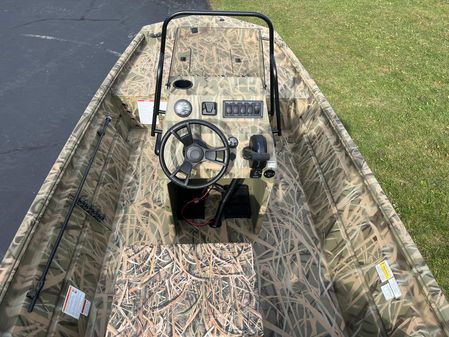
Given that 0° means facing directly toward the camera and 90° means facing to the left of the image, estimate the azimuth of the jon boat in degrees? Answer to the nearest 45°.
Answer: approximately 180°
